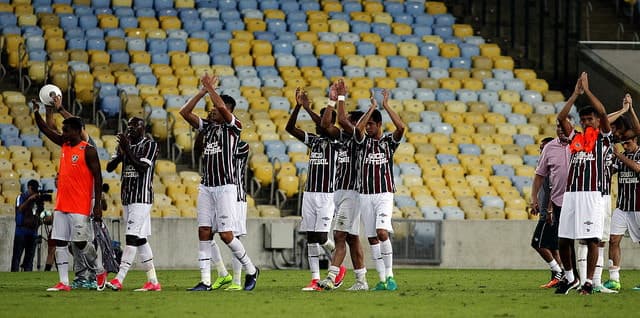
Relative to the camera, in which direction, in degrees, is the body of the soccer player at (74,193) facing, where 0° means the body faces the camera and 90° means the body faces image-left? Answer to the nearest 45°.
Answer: approximately 45°

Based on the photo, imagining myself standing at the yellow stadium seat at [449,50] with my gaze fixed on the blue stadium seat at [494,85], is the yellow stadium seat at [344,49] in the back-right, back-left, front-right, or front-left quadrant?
back-right

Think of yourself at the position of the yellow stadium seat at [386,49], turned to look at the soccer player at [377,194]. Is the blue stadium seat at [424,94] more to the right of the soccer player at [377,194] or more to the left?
left

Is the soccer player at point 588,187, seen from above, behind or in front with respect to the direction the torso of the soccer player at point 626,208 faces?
in front

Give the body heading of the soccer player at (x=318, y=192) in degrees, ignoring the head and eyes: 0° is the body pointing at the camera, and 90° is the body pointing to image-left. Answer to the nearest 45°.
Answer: approximately 45°

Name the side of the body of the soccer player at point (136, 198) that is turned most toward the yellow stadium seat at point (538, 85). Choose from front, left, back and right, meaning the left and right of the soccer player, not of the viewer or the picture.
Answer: back

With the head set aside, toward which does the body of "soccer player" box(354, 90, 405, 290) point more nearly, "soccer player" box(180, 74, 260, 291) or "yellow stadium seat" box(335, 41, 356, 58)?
the soccer player

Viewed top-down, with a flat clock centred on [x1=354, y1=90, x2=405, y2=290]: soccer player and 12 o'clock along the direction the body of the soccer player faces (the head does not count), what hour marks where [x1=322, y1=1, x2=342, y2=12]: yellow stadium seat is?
The yellow stadium seat is roughly at 6 o'clock from the soccer player.
